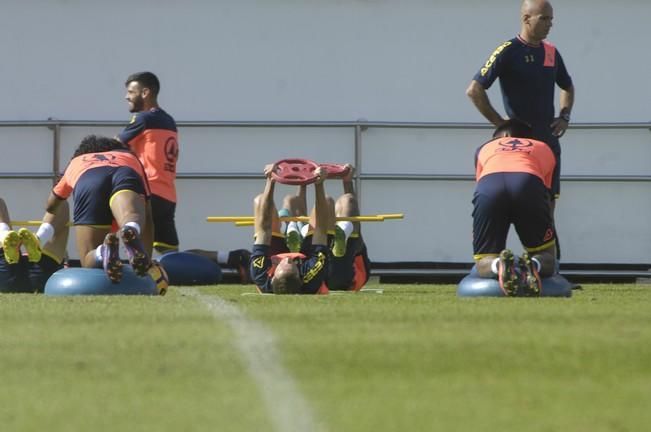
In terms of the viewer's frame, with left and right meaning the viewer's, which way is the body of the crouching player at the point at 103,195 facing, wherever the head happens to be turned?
facing away from the viewer

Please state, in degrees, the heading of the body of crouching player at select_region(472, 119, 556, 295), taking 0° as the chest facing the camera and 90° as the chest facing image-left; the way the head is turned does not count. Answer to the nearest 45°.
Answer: approximately 180°

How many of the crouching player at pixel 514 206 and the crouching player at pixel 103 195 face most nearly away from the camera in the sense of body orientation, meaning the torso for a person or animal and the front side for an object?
2

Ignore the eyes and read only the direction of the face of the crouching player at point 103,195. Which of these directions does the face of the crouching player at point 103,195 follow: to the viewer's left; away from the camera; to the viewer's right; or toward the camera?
away from the camera
